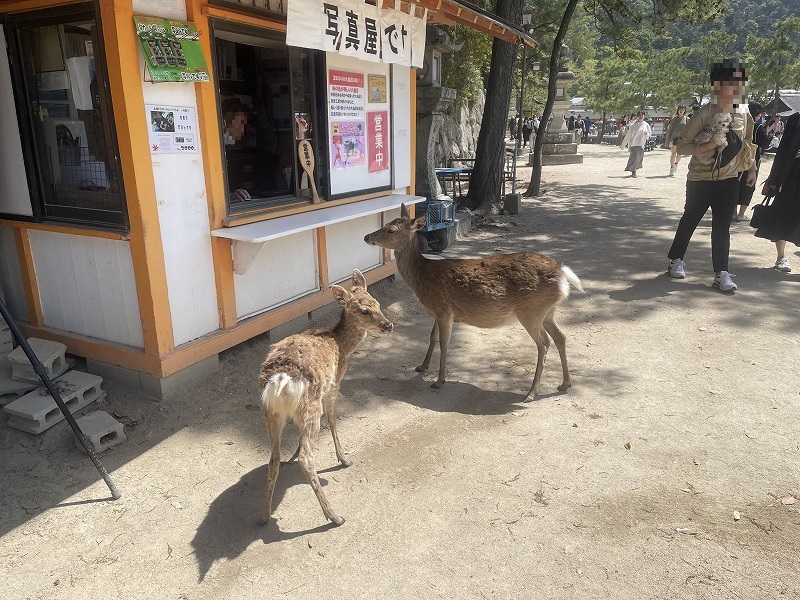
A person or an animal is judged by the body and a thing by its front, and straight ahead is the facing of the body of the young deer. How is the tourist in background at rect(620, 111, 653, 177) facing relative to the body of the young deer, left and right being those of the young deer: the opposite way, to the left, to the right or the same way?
the opposite way

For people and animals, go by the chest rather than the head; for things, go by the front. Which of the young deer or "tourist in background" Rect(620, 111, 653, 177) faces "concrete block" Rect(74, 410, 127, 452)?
the tourist in background

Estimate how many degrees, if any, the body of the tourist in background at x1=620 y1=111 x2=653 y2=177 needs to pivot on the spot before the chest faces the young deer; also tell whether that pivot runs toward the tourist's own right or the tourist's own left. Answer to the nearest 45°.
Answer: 0° — they already face it

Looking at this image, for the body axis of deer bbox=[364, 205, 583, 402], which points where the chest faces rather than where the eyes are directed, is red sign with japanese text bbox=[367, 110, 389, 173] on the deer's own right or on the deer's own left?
on the deer's own right

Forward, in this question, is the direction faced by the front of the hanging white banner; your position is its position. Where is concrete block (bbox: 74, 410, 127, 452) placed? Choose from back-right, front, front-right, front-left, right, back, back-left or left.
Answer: right

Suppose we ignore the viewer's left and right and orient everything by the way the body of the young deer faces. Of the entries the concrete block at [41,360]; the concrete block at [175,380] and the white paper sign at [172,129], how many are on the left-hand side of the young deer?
3

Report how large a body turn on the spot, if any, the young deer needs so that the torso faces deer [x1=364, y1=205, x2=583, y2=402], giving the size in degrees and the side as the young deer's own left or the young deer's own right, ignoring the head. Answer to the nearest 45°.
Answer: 0° — it already faces it

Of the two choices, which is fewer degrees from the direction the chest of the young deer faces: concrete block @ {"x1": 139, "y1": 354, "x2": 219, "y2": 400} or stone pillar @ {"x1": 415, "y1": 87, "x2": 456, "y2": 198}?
the stone pillar

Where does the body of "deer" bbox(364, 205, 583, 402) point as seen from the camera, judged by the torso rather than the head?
to the viewer's left

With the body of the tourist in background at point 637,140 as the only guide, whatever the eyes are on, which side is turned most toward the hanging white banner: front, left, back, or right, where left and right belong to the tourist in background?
front

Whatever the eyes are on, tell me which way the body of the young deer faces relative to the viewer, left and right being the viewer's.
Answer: facing away from the viewer and to the right of the viewer

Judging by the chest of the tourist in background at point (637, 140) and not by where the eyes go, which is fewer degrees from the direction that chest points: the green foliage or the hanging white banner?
the hanging white banner

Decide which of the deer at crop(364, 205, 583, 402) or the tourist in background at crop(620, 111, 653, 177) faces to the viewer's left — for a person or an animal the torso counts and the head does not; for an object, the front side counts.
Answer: the deer

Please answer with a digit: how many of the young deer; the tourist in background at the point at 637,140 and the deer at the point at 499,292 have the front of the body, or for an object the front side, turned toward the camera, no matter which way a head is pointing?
1
